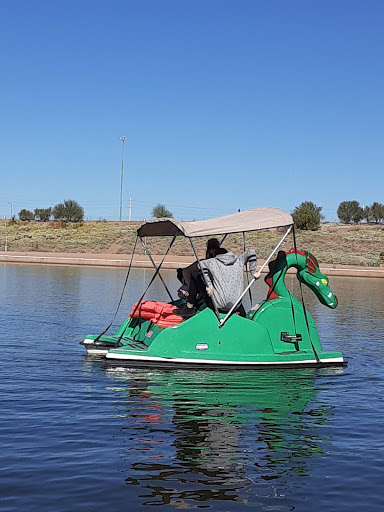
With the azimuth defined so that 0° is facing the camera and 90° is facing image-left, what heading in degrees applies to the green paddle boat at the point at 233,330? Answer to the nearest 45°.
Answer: approximately 270°
